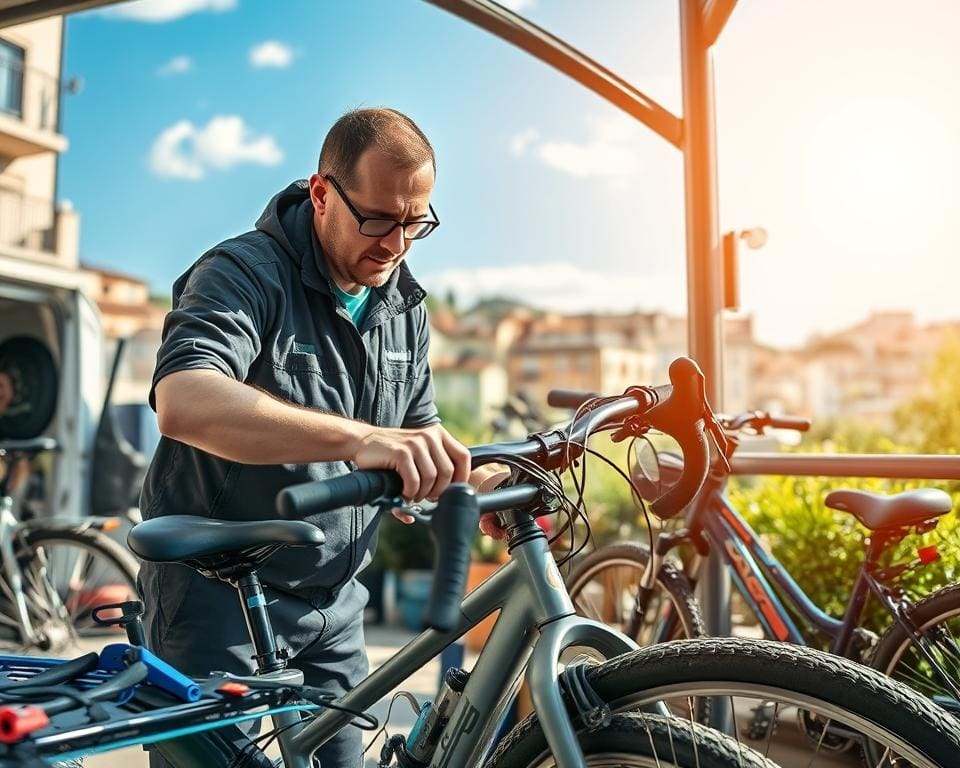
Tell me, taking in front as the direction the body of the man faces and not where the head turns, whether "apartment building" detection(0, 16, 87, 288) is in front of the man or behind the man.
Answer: behind

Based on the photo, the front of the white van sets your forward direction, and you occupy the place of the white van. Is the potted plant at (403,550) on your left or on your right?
on your right

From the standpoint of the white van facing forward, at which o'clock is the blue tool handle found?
The blue tool handle is roughly at 6 o'clock from the white van.

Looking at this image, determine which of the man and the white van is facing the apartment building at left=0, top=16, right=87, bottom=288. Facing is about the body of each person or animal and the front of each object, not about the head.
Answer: the white van

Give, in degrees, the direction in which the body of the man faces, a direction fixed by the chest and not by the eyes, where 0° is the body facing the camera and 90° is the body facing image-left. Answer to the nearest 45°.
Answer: approximately 315°

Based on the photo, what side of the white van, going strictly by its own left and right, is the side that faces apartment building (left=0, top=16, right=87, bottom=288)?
front

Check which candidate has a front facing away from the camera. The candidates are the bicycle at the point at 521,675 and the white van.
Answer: the white van

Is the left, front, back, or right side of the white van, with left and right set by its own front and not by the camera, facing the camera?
back

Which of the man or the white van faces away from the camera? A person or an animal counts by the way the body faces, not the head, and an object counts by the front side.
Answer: the white van

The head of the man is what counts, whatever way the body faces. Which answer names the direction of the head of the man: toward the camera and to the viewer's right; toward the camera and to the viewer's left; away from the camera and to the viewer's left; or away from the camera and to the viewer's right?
toward the camera and to the viewer's right

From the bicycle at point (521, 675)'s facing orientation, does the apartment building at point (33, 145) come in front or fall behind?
behind

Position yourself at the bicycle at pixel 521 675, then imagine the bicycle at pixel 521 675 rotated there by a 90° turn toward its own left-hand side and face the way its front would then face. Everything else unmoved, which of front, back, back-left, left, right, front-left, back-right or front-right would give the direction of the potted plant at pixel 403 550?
front-left
